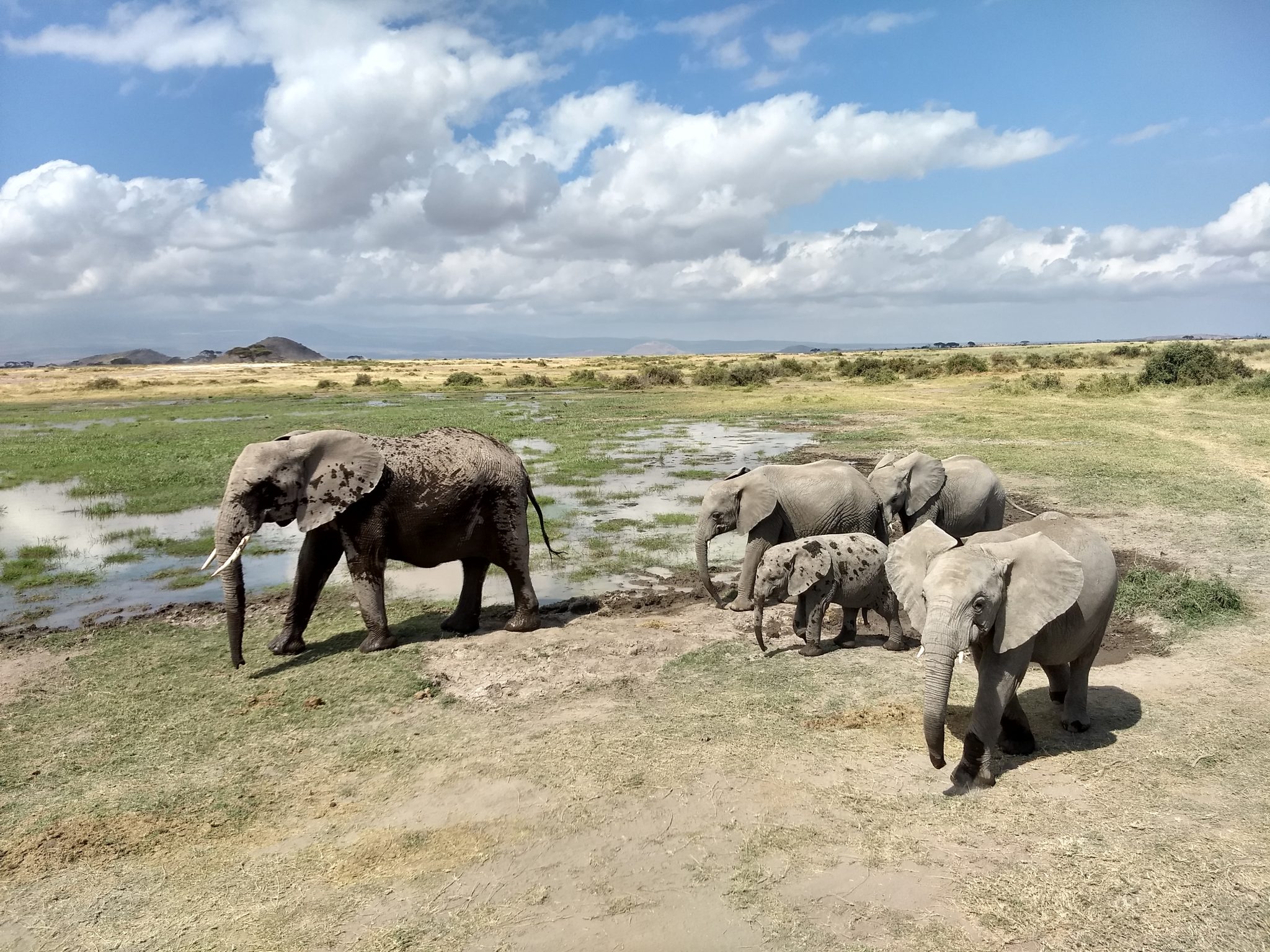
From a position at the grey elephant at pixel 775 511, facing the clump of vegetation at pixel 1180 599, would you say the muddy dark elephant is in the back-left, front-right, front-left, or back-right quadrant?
back-right

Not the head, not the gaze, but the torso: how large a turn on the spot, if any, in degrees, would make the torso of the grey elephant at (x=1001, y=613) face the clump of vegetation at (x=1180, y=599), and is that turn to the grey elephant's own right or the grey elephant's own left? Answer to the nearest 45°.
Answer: approximately 135° to the grey elephant's own right

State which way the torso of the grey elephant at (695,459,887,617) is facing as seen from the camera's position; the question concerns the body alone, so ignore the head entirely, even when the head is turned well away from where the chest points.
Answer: to the viewer's left

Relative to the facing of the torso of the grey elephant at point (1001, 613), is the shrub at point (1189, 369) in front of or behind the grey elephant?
behind

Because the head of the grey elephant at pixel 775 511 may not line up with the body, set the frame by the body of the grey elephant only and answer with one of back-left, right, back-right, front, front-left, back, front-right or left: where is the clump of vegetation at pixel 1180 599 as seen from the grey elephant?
back

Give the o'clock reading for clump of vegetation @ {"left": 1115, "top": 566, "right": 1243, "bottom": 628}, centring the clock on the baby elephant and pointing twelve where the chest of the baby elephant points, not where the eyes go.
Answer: The clump of vegetation is roughly at 5 o'clock from the baby elephant.

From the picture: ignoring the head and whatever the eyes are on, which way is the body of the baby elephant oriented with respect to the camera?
to the viewer's left

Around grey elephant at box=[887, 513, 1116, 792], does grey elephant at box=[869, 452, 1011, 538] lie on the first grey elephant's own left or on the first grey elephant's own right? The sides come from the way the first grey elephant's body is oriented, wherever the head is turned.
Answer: on the first grey elephant's own right

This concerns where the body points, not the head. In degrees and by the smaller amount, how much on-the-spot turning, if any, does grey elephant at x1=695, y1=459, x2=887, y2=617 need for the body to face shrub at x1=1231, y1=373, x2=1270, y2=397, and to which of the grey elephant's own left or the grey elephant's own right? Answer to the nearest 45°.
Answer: approximately 135° to the grey elephant's own right

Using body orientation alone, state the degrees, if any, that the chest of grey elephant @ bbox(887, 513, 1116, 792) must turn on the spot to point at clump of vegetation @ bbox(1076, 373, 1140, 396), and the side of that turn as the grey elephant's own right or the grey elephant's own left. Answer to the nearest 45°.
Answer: approximately 135° to the grey elephant's own right

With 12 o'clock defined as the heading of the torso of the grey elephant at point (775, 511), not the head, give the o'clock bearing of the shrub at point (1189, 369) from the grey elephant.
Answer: The shrub is roughly at 4 o'clock from the grey elephant.

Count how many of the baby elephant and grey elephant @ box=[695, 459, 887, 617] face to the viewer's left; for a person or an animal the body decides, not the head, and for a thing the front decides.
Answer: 2
